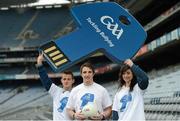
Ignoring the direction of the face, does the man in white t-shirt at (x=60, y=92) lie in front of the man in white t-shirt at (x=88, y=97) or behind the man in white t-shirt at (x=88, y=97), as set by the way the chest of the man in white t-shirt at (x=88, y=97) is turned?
behind

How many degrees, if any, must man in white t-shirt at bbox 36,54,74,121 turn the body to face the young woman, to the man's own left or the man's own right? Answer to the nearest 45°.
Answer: approximately 45° to the man's own left

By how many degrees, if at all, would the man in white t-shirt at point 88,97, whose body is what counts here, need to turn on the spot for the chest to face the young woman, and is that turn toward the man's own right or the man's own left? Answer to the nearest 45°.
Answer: approximately 90° to the man's own left

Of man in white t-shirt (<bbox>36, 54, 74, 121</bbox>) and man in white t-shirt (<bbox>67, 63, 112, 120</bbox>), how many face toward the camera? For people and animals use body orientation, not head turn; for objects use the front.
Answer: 2

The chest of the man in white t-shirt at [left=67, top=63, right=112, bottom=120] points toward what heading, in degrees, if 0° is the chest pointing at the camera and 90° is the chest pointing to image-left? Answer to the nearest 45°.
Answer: approximately 0°
